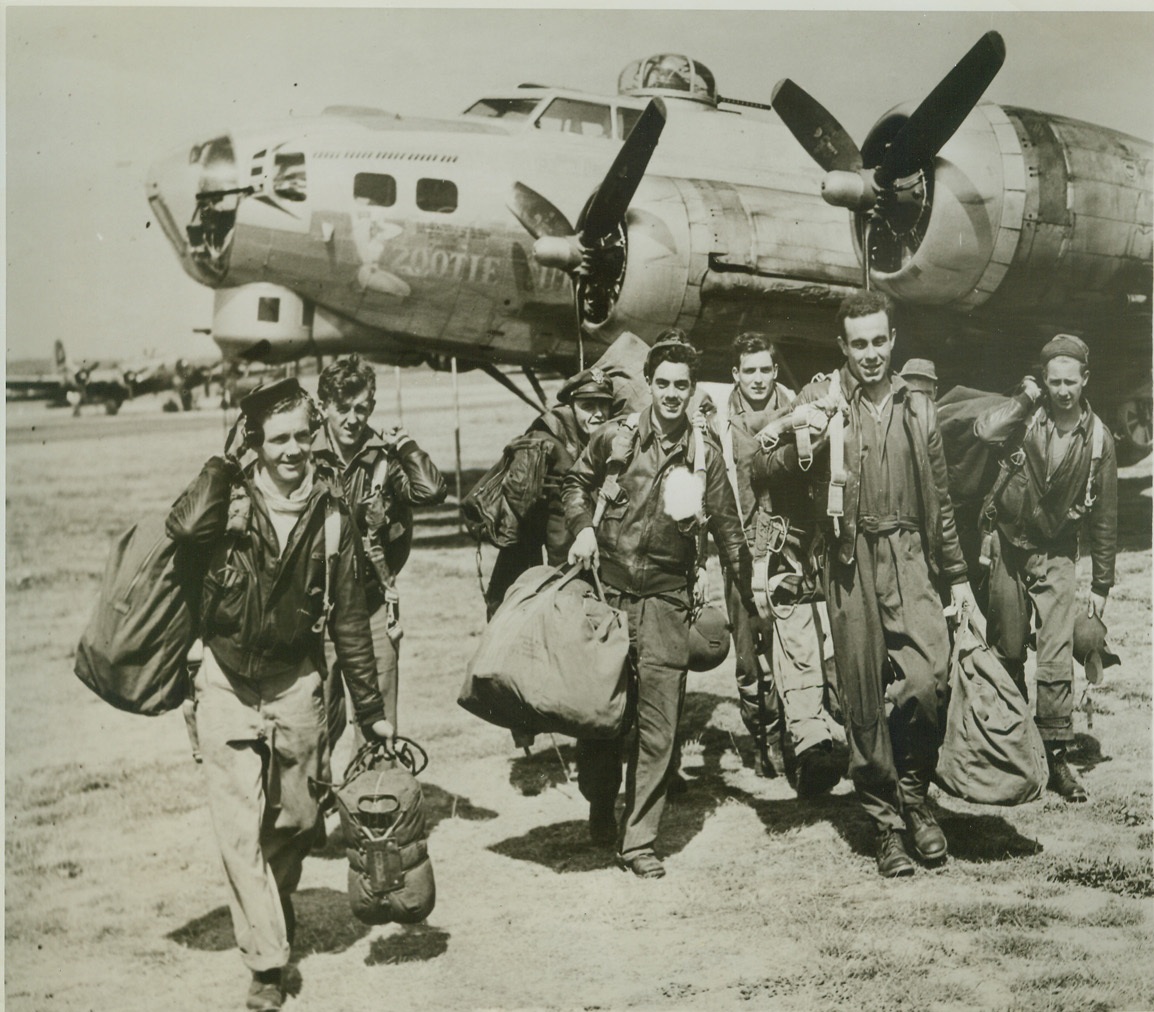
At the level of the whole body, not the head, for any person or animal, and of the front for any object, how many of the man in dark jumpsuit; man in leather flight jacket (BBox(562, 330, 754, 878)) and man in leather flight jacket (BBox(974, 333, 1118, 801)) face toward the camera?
3

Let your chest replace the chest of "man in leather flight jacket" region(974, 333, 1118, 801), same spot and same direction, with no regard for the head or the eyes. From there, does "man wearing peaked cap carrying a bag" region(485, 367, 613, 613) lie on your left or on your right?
on your right

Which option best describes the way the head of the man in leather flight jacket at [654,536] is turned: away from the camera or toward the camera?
toward the camera

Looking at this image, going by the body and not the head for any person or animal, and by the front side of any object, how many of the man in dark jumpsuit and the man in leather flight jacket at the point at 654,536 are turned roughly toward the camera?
2

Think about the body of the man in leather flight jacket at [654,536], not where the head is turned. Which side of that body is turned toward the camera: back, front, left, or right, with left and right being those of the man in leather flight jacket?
front

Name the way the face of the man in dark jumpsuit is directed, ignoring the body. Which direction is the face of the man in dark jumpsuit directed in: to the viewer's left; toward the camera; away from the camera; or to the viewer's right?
toward the camera

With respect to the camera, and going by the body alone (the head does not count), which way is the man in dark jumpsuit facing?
toward the camera

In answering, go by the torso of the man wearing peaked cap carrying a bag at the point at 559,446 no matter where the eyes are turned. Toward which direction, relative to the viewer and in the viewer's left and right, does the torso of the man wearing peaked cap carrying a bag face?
facing the viewer and to the right of the viewer

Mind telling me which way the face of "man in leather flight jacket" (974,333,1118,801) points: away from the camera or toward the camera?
toward the camera

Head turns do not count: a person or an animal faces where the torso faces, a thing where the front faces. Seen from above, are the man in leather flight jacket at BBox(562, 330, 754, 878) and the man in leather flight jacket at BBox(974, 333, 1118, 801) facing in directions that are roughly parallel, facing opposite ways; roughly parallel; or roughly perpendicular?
roughly parallel

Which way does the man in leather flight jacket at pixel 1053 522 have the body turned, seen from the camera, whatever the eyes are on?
toward the camera

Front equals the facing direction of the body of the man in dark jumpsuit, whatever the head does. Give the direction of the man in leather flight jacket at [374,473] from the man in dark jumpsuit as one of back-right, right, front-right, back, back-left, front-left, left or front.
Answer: right

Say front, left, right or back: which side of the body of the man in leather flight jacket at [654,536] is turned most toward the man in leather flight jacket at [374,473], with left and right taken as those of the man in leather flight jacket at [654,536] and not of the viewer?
right
